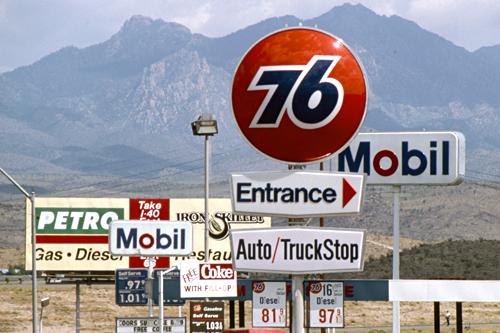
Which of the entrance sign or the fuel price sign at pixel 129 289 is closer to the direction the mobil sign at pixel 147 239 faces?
the entrance sign

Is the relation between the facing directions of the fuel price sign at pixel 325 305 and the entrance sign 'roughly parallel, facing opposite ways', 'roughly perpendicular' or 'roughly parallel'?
roughly parallel

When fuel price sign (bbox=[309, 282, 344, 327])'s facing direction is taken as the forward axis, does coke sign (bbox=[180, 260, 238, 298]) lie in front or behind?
behind

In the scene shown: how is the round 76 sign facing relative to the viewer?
toward the camera

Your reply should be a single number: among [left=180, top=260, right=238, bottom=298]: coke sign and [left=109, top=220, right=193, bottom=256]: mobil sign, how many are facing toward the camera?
2

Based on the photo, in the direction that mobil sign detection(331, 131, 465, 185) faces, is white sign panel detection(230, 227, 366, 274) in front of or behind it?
in front
